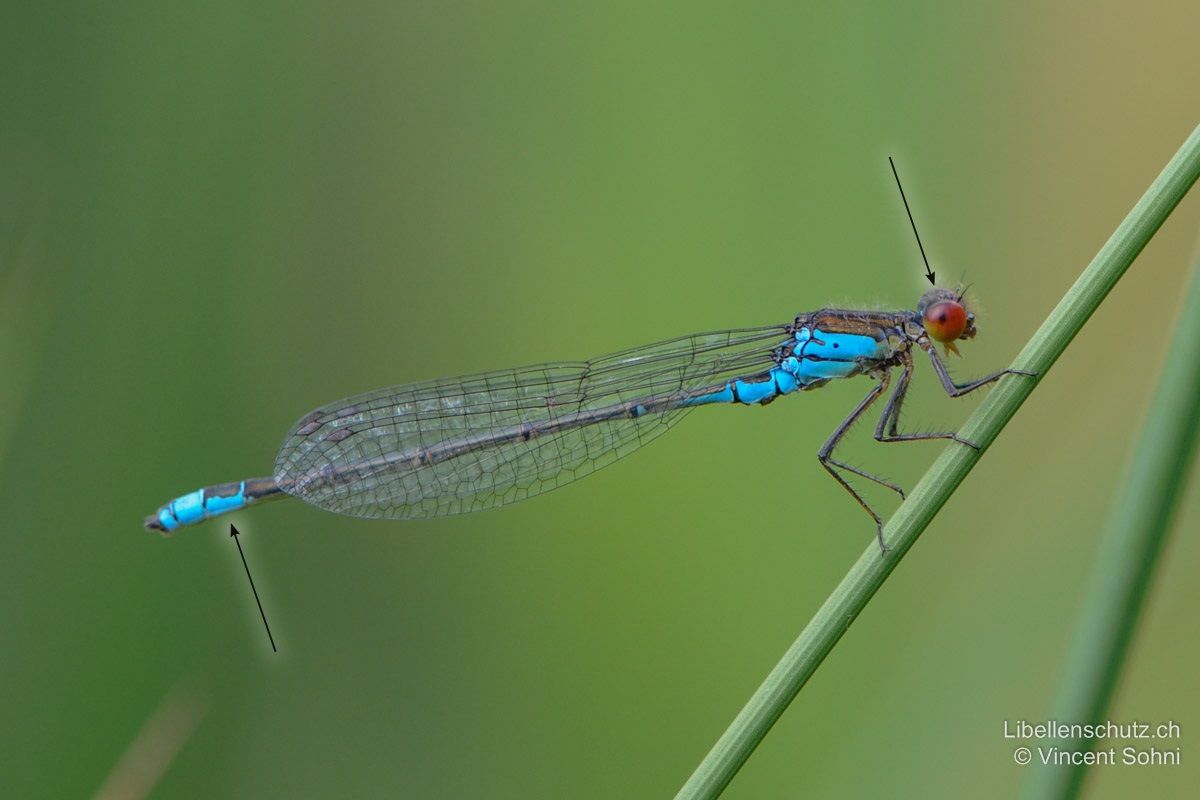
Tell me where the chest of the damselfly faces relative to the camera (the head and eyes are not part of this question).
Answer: to the viewer's right

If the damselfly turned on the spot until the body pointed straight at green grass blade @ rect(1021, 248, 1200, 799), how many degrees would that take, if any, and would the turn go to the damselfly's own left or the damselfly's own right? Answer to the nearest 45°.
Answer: approximately 45° to the damselfly's own left
